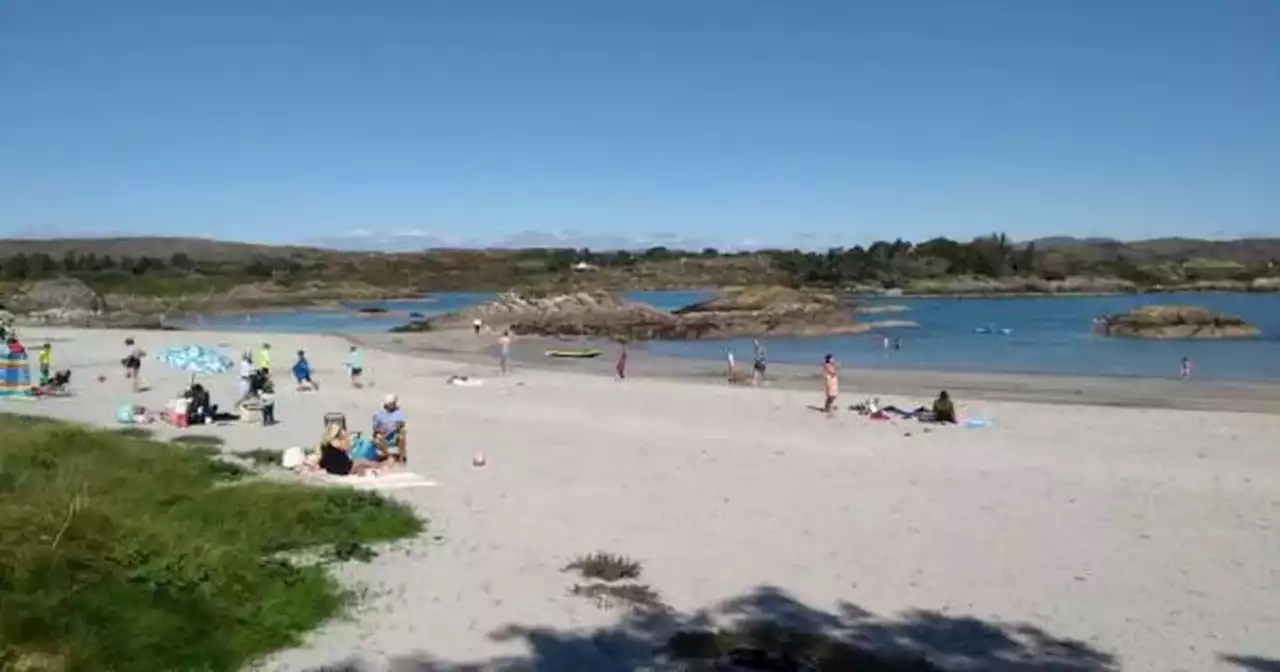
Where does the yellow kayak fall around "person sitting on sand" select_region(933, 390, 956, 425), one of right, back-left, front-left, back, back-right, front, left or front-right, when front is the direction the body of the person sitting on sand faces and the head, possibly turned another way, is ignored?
front-left

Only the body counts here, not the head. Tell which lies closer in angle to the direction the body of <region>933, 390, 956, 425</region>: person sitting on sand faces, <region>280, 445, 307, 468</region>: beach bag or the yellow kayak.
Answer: the yellow kayak

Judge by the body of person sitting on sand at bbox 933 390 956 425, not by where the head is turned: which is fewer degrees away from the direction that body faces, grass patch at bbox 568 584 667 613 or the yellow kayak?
the yellow kayak

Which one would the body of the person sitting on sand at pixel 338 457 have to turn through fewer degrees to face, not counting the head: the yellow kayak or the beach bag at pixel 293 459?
the yellow kayak

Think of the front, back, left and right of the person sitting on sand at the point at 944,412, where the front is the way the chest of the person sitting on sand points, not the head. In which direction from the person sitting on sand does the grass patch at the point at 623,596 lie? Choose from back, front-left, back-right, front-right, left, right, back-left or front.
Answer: left
